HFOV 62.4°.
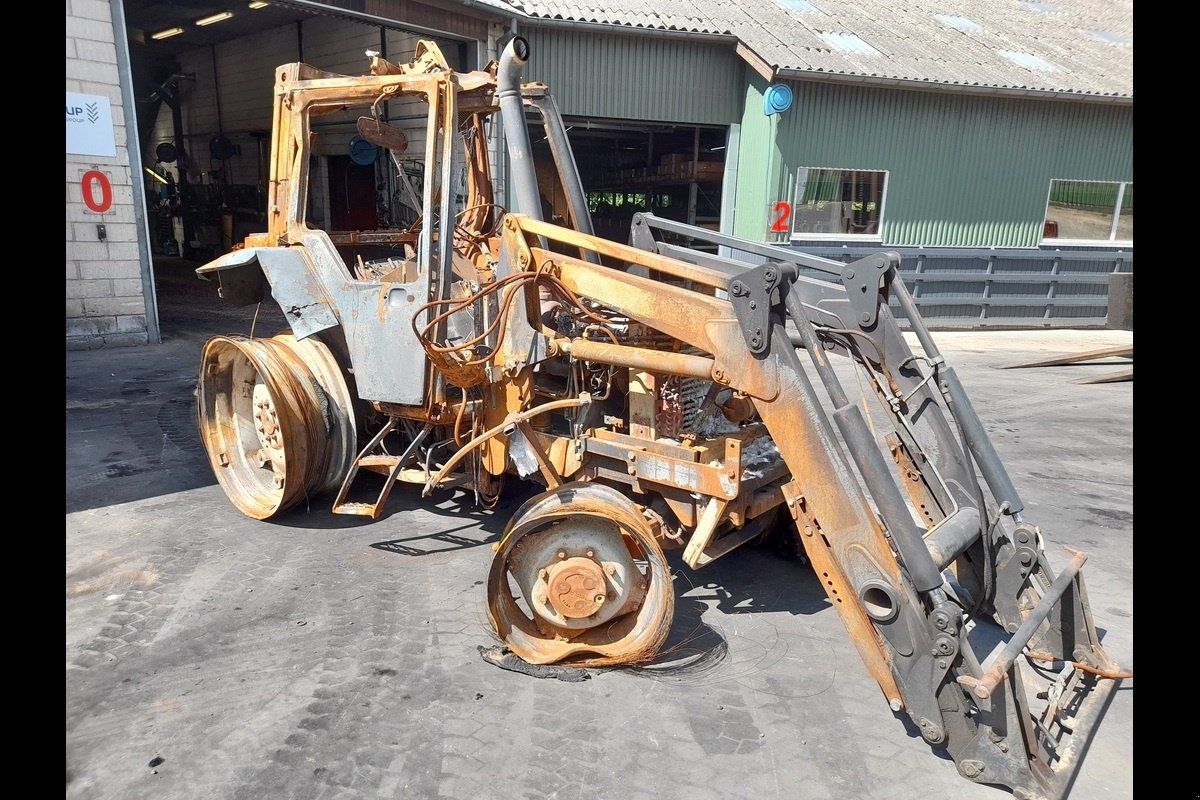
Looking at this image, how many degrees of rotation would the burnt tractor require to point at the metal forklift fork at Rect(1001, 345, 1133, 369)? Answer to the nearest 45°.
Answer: approximately 90° to its left

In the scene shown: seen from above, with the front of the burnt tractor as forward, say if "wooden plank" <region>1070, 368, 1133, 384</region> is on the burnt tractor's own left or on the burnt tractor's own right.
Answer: on the burnt tractor's own left

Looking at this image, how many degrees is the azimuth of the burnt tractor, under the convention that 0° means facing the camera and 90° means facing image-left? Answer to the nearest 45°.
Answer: approximately 315°

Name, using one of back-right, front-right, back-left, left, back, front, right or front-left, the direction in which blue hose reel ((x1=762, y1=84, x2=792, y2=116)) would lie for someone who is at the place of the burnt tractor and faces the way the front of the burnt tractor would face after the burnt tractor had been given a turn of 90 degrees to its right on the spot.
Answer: back-right
